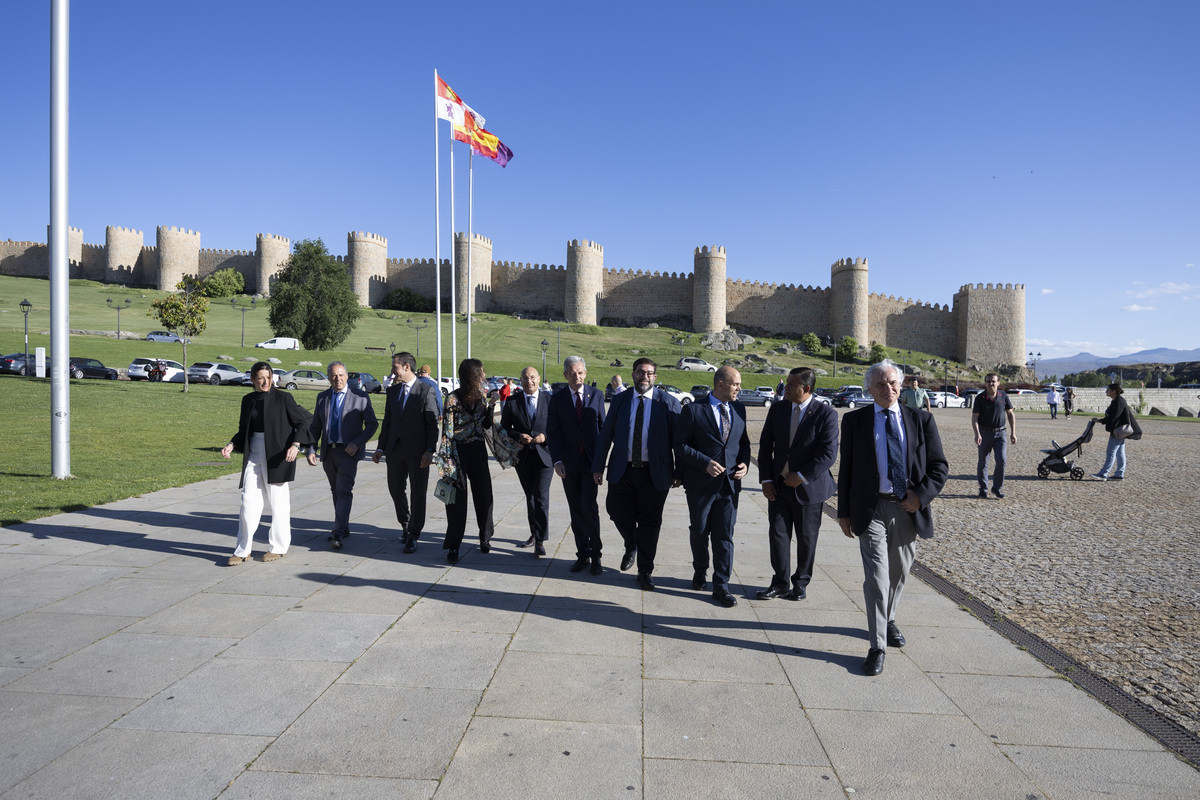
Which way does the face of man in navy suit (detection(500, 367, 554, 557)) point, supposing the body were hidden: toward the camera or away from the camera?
toward the camera

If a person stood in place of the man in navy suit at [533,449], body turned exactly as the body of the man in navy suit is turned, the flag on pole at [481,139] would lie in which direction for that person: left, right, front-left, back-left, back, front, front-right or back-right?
back

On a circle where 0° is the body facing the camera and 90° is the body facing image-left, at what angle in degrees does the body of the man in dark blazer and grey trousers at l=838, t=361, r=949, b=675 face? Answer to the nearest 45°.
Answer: approximately 0°

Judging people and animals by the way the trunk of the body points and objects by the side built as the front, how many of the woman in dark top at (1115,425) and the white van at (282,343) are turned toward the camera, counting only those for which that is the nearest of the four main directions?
0

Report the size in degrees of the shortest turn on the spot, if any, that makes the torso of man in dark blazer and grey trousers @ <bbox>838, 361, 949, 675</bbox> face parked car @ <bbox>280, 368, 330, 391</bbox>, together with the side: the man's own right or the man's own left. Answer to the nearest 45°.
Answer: approximately 135° to the man's own right

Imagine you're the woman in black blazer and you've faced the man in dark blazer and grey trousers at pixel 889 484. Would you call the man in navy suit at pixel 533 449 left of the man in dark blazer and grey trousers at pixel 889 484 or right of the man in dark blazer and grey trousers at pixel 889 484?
left

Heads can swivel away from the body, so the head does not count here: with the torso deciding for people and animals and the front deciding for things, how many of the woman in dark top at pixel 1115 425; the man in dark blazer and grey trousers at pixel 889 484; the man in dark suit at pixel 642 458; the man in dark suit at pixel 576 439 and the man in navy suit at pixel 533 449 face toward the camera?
4

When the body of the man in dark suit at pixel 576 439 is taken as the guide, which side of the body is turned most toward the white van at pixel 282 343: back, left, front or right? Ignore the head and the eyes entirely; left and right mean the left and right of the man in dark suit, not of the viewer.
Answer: back

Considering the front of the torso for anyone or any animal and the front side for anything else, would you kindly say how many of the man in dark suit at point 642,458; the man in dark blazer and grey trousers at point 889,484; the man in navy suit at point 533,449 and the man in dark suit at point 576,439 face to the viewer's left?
0

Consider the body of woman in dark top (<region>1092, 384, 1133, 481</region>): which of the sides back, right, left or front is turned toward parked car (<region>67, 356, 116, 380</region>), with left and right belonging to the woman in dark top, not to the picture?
front

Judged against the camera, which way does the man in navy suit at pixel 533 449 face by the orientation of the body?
toward the camera

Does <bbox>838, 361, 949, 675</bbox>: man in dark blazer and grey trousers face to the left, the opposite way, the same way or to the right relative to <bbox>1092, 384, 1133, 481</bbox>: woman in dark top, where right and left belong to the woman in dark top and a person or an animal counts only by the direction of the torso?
to the left

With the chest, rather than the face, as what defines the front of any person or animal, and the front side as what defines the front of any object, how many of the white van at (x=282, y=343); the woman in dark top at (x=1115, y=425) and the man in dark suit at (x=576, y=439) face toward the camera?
1

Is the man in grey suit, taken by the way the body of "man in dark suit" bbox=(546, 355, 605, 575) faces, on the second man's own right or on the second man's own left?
on the second man's own right

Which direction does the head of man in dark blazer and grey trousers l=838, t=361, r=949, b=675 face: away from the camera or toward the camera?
toward the camera
